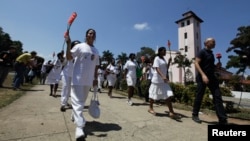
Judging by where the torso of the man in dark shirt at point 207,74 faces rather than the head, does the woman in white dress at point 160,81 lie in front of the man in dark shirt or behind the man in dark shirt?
behind

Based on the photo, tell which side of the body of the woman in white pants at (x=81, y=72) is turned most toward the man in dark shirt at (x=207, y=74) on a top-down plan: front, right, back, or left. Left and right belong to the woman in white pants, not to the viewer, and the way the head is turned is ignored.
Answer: left

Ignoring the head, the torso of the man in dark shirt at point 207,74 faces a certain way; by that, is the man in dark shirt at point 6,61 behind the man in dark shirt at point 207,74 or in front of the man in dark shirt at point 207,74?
behind

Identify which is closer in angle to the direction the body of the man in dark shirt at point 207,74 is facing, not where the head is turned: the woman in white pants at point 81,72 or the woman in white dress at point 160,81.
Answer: the woman in white pants

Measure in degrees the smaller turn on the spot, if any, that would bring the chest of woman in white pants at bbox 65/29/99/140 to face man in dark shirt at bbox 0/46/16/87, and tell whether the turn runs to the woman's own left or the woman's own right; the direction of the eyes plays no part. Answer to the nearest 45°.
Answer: approximately 135° to the woman's own right

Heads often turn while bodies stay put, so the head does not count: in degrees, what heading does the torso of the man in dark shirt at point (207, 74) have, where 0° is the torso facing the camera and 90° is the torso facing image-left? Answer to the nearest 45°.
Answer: approximately 315°

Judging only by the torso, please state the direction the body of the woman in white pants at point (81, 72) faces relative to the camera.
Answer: toward the camera

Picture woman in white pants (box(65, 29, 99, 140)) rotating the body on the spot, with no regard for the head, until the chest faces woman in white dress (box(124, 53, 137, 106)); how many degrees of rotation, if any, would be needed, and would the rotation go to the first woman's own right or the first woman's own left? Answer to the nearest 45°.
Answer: approximately 135° to the first woman's own left

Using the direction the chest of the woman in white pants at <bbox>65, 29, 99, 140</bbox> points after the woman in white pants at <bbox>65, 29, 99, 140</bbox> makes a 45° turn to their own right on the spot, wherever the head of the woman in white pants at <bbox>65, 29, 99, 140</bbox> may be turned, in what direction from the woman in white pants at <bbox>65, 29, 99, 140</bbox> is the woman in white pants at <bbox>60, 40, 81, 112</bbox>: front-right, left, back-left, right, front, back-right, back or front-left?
back-right
